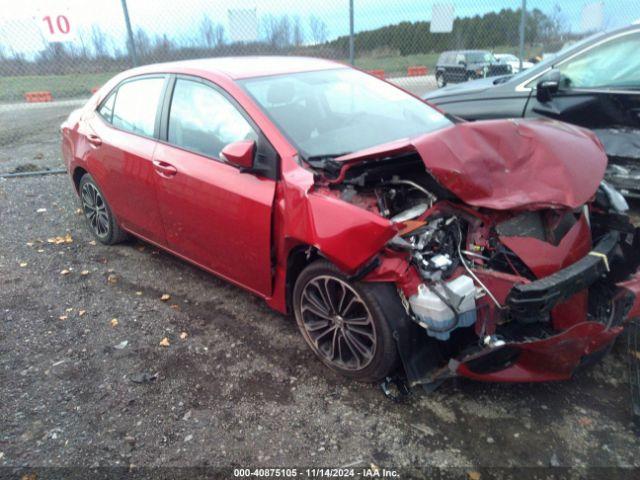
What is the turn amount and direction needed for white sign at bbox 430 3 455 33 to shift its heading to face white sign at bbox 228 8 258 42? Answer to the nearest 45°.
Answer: approximately 45° to its right

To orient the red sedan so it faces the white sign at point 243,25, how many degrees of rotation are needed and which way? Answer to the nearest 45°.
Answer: approximately 135° to its left

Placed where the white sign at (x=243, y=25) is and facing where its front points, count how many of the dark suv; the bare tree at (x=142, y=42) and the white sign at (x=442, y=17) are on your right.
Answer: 1

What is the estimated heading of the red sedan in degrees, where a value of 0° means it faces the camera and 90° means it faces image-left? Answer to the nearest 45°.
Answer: approximately 315°

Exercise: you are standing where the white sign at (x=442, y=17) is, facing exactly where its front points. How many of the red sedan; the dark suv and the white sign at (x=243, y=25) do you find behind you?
1

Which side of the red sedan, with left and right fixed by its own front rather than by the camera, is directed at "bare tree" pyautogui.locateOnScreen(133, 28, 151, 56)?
back

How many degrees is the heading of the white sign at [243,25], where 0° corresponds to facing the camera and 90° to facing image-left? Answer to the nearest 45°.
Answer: approximately 0°
